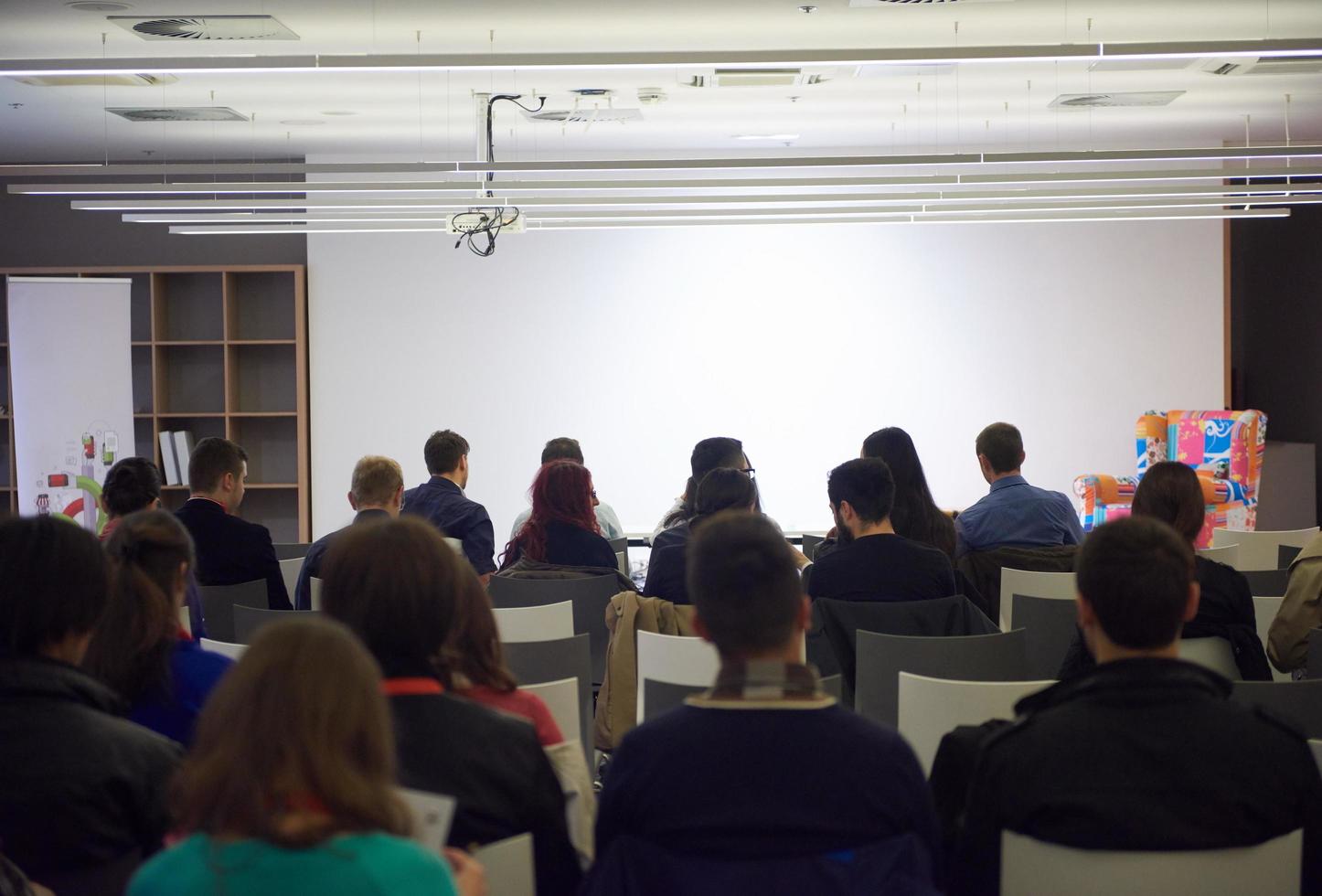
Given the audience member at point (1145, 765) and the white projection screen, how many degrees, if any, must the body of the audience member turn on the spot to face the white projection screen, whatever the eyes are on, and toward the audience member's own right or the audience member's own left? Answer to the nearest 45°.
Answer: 0° — they already face it

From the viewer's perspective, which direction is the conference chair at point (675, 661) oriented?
away from the camera

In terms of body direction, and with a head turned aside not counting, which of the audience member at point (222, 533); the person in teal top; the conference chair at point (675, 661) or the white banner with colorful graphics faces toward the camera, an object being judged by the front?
the white banner with colorful graphics

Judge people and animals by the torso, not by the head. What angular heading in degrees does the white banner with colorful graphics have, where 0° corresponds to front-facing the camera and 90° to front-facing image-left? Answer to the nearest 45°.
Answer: approximately 0°

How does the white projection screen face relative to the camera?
toward the camera

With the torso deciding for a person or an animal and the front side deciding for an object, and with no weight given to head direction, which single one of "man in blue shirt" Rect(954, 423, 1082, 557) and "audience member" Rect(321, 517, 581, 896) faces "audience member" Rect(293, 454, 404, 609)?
"audience member" Rect(321, 517, 581, 896)

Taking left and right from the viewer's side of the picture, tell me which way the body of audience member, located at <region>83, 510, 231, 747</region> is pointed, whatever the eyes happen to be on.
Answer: facing away from the viewer and to the right of the viewer

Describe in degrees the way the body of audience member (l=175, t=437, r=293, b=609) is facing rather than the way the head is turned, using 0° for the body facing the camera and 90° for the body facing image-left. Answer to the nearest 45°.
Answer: approximately 225°

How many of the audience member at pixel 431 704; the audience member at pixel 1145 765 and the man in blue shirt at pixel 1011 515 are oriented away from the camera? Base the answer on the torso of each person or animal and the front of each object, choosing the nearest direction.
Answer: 3

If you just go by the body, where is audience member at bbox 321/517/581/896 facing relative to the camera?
away from the camera

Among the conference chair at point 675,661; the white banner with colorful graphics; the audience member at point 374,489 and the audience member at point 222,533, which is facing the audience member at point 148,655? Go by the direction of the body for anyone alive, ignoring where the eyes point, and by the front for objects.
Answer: the white banner with colorful graphics

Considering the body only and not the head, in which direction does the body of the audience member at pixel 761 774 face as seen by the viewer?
away from the camera

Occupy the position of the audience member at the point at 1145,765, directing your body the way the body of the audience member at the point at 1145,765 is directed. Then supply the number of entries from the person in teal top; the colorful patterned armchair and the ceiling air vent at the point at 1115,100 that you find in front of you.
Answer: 2

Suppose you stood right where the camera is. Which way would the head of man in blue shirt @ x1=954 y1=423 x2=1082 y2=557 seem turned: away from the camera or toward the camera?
away from the camera

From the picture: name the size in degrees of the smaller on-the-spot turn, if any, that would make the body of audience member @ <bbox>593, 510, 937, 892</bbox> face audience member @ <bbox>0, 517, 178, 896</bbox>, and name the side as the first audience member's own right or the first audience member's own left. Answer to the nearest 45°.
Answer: approximately 90° to the first audience member's own left

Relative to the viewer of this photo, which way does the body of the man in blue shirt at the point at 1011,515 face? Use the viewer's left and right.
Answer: facing away from the viewer

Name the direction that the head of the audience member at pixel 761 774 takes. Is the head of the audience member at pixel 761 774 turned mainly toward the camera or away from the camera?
away from the camera

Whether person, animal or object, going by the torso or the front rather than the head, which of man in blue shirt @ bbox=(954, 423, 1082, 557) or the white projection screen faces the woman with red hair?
the white projection screen

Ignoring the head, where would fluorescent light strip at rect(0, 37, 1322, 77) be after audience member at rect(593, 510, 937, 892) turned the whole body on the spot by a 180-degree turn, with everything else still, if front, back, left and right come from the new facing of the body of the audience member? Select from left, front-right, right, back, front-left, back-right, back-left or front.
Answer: back

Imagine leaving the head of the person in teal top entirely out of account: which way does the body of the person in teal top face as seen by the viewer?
away from the camera
